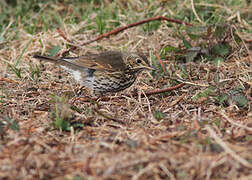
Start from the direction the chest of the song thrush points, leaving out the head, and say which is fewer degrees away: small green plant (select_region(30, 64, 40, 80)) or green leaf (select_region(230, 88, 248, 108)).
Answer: the green leaf

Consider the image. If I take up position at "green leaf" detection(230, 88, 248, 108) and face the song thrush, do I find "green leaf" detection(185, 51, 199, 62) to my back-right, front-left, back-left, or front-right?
front-right

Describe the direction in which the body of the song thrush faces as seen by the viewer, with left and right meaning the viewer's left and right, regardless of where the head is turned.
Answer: facing to the right of the viewer

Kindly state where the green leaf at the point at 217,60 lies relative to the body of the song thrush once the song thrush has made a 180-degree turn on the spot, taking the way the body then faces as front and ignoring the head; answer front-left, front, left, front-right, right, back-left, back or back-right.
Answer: back

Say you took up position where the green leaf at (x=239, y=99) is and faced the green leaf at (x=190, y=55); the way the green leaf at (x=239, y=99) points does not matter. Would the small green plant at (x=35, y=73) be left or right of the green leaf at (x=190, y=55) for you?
left

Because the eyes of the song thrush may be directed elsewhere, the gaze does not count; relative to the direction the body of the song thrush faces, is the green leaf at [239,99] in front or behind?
in front

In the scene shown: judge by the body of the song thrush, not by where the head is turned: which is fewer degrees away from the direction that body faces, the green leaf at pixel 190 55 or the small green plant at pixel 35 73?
the green leaf

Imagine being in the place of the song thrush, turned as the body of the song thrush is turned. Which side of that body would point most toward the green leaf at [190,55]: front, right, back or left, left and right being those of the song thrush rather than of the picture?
front

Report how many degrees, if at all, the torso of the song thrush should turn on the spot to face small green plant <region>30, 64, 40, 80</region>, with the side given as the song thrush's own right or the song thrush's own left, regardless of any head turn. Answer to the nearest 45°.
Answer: approximately 180°
